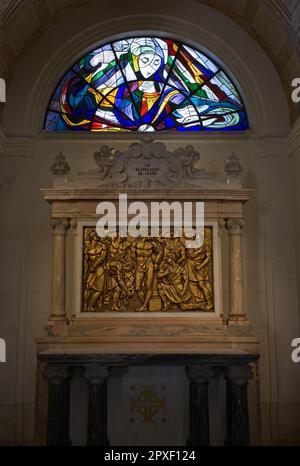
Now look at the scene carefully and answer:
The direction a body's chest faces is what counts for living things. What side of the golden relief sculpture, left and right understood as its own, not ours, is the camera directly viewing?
front

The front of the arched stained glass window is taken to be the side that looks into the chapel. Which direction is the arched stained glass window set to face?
toward the camera

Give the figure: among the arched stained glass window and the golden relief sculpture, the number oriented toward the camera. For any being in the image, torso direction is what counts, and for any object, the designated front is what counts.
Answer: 2

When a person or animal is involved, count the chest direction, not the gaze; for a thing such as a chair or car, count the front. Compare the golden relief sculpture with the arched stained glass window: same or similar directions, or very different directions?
same or similar directions
